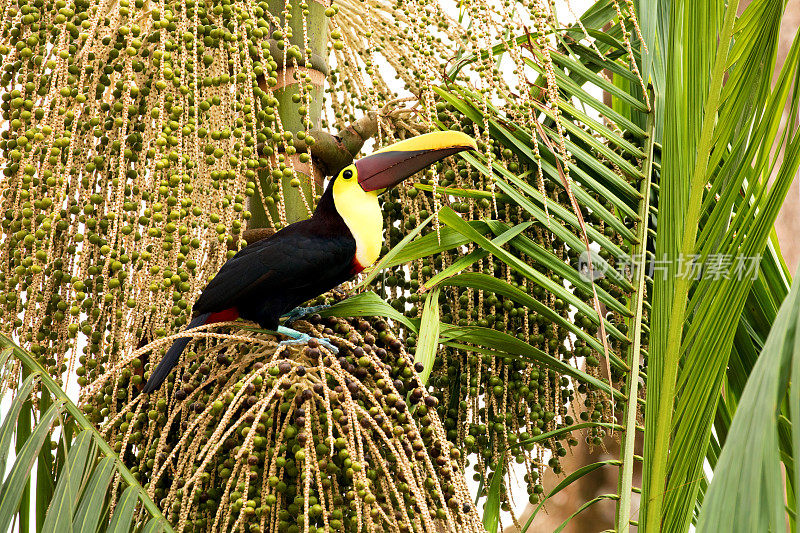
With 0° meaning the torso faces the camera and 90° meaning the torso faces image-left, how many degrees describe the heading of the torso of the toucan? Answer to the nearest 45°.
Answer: approximately 270°
